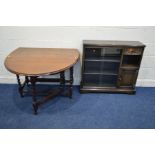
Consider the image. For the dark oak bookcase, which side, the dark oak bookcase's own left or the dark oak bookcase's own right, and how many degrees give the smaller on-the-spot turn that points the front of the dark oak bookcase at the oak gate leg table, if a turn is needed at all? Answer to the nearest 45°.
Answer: approximately 45° to the dark oak bookcase's own right

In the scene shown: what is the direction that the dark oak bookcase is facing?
toward the camera
